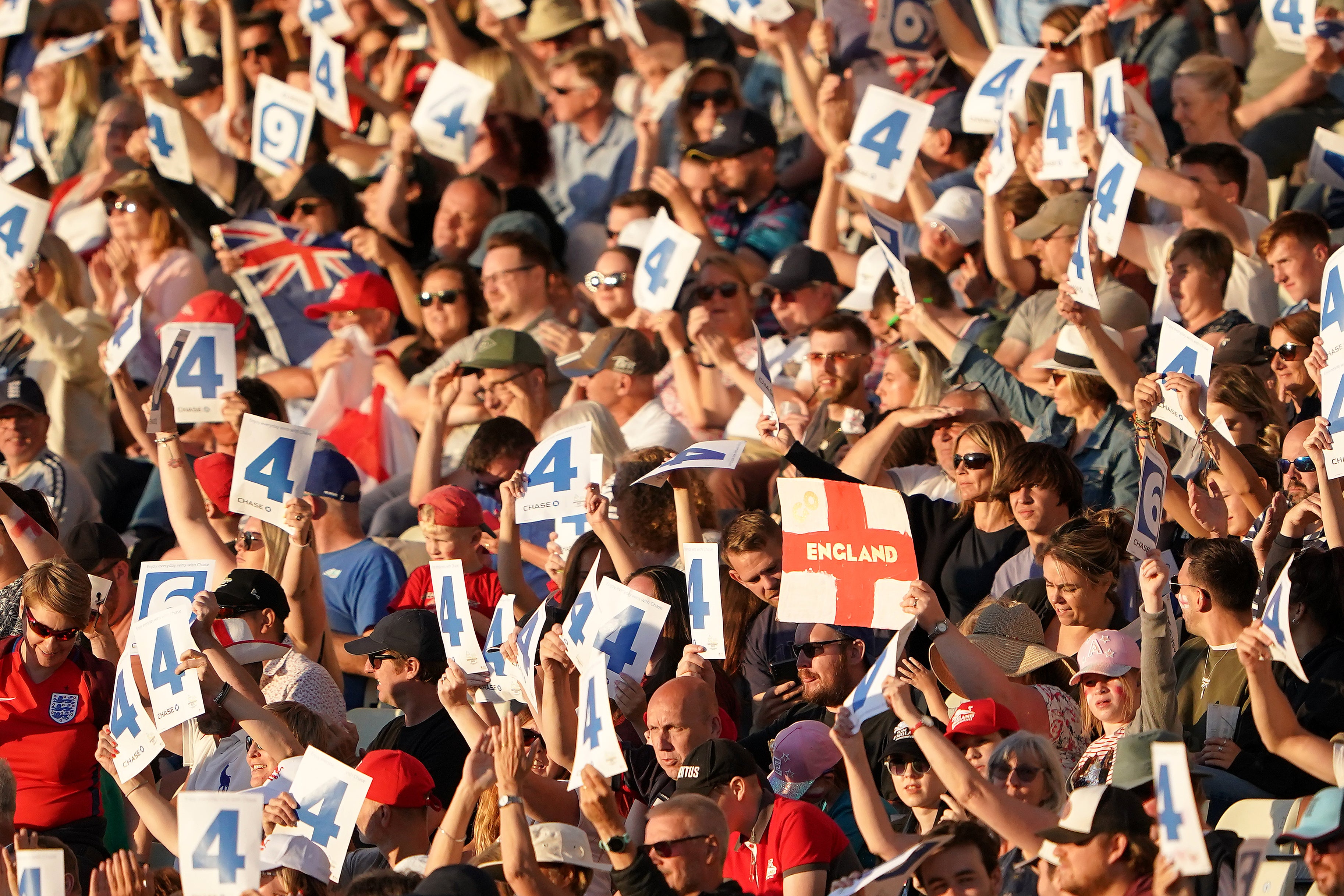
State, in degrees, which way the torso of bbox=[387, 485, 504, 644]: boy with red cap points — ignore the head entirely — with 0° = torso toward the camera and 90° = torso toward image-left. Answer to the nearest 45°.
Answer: approximately 45°

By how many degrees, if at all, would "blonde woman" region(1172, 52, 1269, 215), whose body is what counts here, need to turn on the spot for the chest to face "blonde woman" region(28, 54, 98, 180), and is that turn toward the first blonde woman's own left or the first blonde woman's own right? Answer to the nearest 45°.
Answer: approximately 45° to the first blonde woman's own right

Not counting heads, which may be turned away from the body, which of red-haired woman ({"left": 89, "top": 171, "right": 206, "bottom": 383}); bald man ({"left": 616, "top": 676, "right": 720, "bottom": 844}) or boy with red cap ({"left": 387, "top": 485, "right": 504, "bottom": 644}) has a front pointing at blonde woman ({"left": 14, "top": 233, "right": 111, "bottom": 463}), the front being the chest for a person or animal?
red-haired woman ({"left": 89, "top": 171, "right": 206, "bottom": 383})

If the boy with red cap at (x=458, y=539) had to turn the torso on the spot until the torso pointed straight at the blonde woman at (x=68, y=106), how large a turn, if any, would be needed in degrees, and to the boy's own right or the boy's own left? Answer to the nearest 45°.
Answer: approximately 135° to the boy's own right

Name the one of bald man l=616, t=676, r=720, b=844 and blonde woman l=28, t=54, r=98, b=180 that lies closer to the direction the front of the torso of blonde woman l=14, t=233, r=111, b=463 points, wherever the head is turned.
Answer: the bald man

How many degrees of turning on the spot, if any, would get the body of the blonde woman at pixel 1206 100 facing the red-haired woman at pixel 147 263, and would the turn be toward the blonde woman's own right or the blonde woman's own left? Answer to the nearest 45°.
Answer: approximately 45° to the blonde woman's own right

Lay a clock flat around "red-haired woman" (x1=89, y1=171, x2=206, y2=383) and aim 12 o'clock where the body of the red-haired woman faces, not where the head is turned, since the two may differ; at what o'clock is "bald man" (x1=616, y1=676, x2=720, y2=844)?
The bald man is roughly at 10 o'clock from the red-haired woman.

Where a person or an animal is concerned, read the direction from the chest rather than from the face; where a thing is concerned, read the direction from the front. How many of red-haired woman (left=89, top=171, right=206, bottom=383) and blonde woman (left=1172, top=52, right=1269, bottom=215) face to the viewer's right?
0
